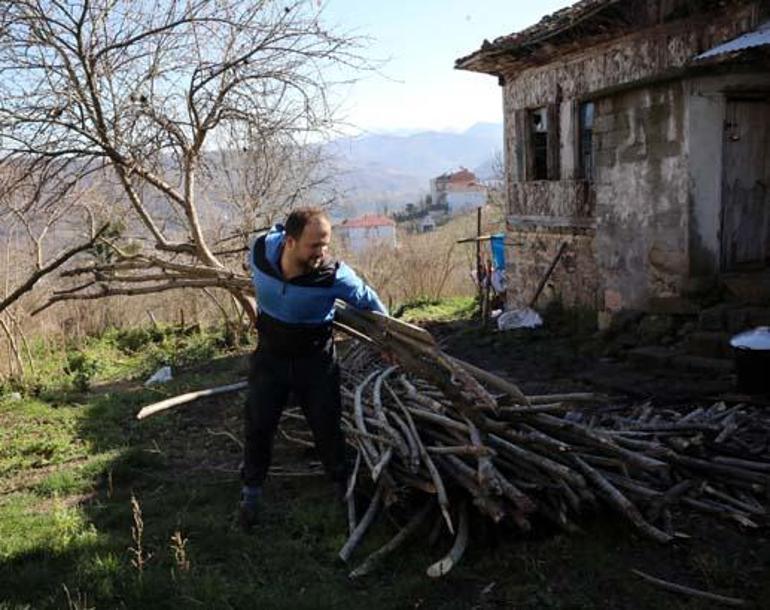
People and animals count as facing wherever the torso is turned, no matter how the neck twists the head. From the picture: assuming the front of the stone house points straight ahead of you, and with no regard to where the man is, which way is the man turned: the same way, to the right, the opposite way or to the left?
to the left

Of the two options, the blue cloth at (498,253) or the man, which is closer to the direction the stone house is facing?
the man

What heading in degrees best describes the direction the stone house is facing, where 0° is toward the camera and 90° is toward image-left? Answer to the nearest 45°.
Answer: approximately 45°

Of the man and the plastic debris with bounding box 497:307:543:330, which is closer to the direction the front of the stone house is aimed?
the man

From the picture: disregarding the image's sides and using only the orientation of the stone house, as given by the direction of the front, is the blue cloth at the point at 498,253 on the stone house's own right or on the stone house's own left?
on the stone house's own right
